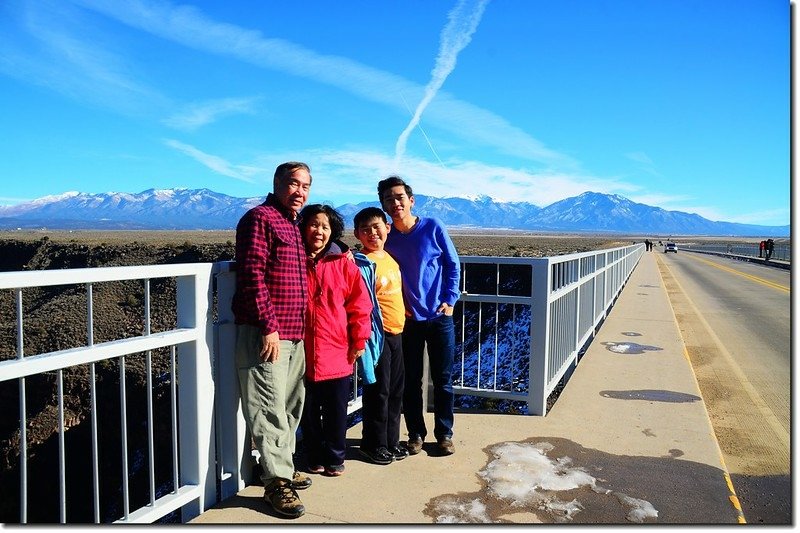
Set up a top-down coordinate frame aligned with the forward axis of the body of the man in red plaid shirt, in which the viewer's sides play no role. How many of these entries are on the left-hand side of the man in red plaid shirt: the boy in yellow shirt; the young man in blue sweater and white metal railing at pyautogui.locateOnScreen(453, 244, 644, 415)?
3

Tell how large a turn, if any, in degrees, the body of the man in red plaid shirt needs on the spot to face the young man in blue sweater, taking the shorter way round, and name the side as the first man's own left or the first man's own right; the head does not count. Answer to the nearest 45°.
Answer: approximately 90° to the first man's own left

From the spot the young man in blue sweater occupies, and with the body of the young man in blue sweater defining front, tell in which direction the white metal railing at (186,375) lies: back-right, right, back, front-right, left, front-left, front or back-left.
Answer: front-right

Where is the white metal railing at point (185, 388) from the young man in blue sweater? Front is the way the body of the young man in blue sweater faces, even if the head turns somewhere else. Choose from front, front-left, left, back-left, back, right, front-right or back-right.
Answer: front-right

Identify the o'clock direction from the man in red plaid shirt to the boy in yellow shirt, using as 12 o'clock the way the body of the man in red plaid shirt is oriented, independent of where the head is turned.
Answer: The boy in yellow shirt is roughly at 9 o'clock from the man in red plaid shirt.

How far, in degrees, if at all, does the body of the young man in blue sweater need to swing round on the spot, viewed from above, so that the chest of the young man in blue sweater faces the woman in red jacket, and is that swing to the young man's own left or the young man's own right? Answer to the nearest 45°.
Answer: approximately 45° to the young man's own right

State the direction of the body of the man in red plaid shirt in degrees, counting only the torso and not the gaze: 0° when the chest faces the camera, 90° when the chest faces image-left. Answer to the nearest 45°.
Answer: approximately 315°

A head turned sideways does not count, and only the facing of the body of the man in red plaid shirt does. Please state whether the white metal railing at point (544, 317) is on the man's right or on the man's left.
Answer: on the man's left

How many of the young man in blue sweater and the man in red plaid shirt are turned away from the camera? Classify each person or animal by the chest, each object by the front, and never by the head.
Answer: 0
